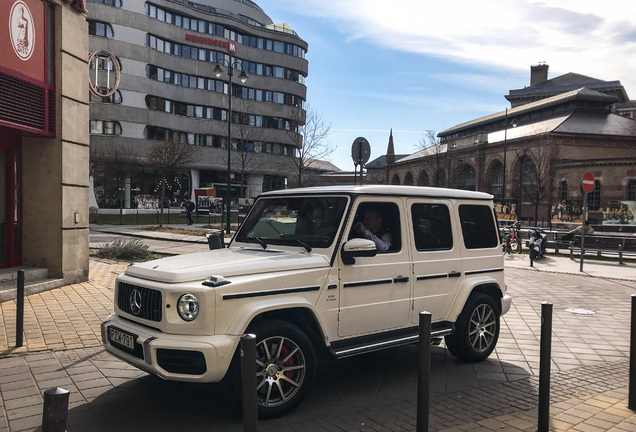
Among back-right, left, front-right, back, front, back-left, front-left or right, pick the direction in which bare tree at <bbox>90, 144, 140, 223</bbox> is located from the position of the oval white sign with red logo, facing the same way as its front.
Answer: back-left

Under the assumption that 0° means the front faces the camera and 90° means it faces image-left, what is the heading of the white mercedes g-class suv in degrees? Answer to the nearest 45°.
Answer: approximately 45°

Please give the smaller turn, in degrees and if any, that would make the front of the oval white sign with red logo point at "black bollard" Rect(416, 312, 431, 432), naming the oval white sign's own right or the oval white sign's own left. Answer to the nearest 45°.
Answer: approximately 45° to the oval white sign's own right

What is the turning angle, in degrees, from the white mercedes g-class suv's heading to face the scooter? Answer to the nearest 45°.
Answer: approximately 180°

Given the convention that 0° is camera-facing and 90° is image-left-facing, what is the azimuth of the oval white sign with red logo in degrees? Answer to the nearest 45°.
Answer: approximately 315°

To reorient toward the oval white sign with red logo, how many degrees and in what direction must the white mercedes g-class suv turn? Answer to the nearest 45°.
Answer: approximately 90° to its right

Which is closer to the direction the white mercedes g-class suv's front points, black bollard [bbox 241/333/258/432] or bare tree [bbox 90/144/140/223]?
the black bollard
